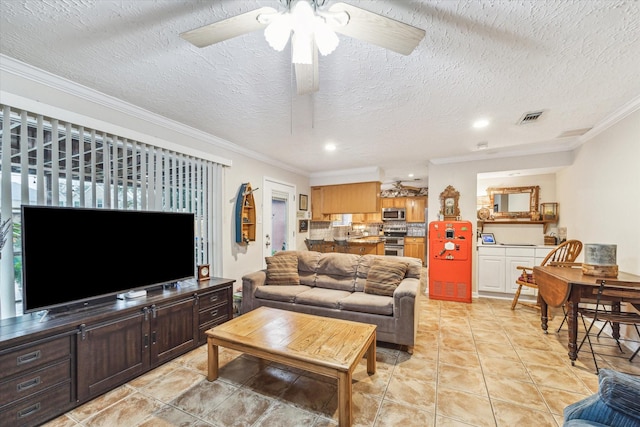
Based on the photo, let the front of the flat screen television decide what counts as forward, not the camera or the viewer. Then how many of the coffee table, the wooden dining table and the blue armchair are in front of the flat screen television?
3

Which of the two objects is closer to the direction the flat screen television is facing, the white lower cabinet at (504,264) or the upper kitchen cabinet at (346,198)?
the white lower cabinet

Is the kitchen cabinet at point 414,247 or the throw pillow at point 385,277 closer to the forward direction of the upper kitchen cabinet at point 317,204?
the throw pillow

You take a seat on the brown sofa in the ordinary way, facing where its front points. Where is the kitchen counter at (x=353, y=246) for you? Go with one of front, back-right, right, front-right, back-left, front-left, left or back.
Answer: back-right

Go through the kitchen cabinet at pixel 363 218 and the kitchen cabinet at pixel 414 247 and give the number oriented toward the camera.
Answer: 2

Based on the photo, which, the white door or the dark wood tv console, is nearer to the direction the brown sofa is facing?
the dark wood tv console

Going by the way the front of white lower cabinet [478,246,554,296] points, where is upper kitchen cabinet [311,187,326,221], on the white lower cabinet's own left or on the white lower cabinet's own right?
on the white lower cabinet's own right

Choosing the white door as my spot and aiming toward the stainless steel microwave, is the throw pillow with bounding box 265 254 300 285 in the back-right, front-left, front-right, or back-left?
back-right

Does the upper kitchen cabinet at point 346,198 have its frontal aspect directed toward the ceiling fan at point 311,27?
yes

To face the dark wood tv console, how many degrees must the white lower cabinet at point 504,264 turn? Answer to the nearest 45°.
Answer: approximately 45° to its right

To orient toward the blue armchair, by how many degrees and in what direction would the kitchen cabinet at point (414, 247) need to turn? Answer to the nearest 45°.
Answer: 0° — it already faces it

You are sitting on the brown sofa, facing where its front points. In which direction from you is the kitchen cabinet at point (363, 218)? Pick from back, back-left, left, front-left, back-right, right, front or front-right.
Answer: back-right
